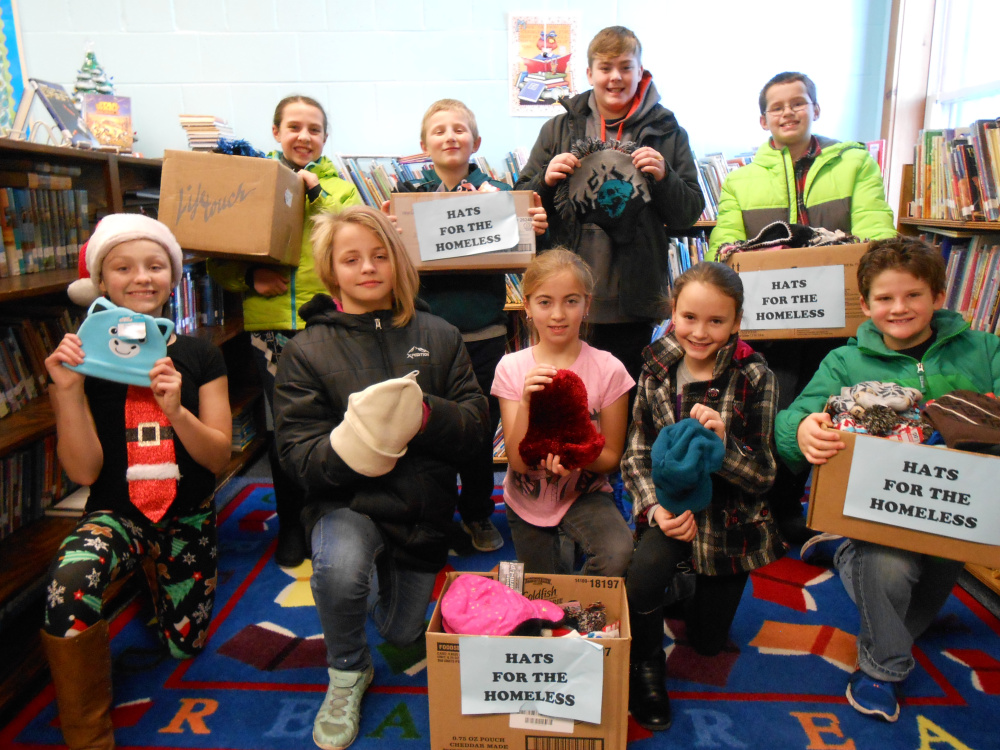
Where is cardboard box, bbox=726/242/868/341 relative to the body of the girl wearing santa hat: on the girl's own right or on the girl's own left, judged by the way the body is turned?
on the girl's own left

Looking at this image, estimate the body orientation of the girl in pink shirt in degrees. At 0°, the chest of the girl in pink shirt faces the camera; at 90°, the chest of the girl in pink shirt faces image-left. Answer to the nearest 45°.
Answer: approximately 0°

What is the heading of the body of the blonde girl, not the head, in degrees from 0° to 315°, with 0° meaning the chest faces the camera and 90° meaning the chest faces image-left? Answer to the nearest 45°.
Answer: approximately 0°

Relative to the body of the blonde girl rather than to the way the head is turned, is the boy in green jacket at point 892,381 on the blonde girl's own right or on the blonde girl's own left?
on the blonde girl's own left

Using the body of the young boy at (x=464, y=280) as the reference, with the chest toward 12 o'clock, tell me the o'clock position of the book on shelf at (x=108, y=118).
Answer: The book on shelf is roughly at 4 o'clock from the young boy.

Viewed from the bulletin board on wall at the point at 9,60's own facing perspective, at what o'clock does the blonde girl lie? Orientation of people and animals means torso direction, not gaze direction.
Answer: The blonde girl is roughly at 11 o'clock from the bulletin board on wall.

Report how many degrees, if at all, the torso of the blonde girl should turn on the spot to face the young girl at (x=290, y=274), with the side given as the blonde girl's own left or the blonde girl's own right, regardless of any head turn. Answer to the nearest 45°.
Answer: approximately 180°
